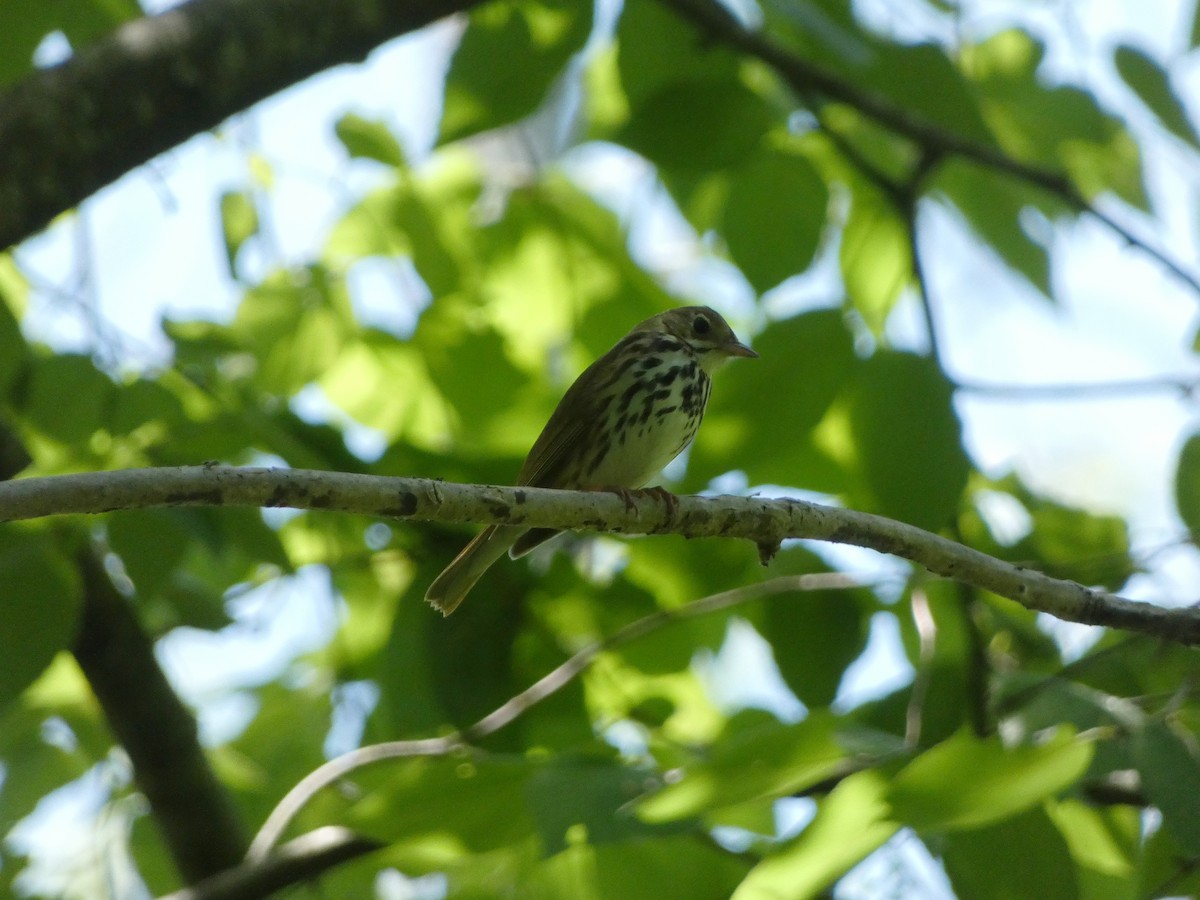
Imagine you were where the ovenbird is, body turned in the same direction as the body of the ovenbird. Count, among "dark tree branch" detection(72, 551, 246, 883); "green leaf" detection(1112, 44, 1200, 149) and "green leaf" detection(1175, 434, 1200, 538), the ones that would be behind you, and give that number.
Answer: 1

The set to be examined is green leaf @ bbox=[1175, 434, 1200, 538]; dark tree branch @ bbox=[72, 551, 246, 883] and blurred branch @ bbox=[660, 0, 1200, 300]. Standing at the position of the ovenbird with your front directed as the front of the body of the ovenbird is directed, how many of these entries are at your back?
1

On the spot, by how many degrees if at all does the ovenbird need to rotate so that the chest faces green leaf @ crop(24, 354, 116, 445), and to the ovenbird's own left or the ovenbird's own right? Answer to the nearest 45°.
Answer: approximately 135° to the ovenbird's own right

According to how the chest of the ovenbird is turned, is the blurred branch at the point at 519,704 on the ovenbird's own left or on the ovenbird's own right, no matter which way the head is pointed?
on the ovenbird's own right

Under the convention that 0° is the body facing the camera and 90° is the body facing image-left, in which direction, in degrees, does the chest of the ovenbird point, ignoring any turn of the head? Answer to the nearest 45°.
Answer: approximately 270°

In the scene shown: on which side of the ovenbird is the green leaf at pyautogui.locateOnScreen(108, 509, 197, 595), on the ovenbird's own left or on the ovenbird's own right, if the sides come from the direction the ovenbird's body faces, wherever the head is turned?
on the ovenbird's own right
